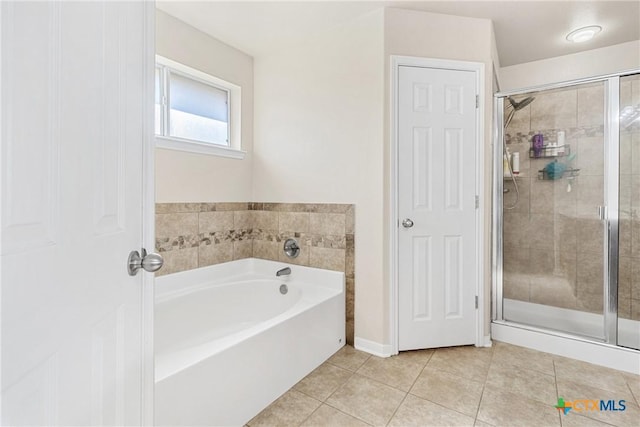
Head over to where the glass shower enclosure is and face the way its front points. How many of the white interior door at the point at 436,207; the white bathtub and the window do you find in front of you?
3

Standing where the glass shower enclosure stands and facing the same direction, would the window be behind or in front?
in front

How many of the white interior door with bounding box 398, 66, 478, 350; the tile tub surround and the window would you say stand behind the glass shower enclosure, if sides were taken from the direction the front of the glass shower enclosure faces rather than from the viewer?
0

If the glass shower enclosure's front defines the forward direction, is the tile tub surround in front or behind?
in front

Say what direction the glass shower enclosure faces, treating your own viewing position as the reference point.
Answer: facing the viewer and to the left of the viewer

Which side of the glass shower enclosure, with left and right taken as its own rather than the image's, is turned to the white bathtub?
front

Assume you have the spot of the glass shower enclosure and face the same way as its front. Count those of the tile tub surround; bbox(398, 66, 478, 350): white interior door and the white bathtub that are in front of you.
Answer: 3

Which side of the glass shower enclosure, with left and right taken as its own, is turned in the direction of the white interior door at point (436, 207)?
right
